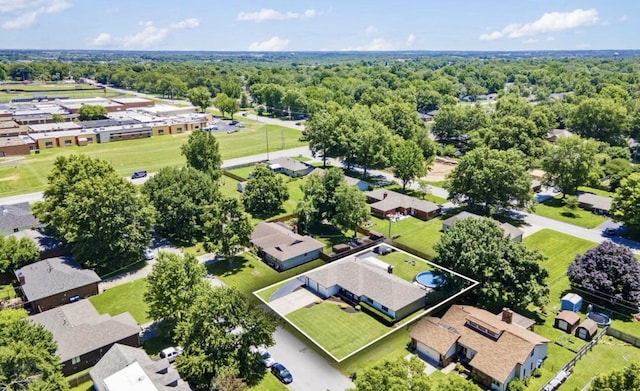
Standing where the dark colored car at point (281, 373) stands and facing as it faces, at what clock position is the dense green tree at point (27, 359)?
The dense green tree is roughly at 4 o'clock from the dark colored car.

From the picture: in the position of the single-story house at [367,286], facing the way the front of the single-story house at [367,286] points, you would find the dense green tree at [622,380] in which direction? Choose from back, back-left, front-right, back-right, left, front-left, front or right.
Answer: left

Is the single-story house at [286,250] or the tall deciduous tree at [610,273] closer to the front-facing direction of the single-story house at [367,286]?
the single-story house

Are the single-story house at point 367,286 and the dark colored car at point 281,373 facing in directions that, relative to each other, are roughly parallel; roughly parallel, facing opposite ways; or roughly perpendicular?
roughly perpendicular

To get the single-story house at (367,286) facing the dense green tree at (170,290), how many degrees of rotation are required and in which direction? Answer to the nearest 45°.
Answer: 0° — it already faces it

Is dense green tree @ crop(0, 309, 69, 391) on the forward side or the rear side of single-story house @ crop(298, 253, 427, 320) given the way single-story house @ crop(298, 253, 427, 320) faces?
on the forward side

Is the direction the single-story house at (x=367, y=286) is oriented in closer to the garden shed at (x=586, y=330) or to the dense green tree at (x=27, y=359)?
the dense green tree

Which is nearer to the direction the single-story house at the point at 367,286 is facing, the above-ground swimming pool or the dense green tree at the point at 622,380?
the dense green tree

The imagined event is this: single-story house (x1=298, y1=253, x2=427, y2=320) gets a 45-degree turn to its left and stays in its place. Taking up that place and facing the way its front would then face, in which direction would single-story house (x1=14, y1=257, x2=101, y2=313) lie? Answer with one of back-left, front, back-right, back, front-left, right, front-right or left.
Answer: right

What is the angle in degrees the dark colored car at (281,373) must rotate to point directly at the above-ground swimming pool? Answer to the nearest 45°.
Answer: approximately 90° to its left

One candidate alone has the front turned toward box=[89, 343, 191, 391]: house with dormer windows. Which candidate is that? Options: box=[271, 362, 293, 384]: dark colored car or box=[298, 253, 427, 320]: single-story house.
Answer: box=[298, 253, 427, 320]: single-story house

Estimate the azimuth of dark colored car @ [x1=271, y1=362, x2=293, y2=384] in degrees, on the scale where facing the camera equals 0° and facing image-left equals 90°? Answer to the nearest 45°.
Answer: approximately 315°

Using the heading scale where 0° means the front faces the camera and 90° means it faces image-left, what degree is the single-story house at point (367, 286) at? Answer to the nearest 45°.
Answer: approximately 45°

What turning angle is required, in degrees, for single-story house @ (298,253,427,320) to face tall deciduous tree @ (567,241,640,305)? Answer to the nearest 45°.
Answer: approximately 135° to its left

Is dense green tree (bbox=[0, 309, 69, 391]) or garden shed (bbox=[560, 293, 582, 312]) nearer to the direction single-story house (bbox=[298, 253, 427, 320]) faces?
the dense green tree
